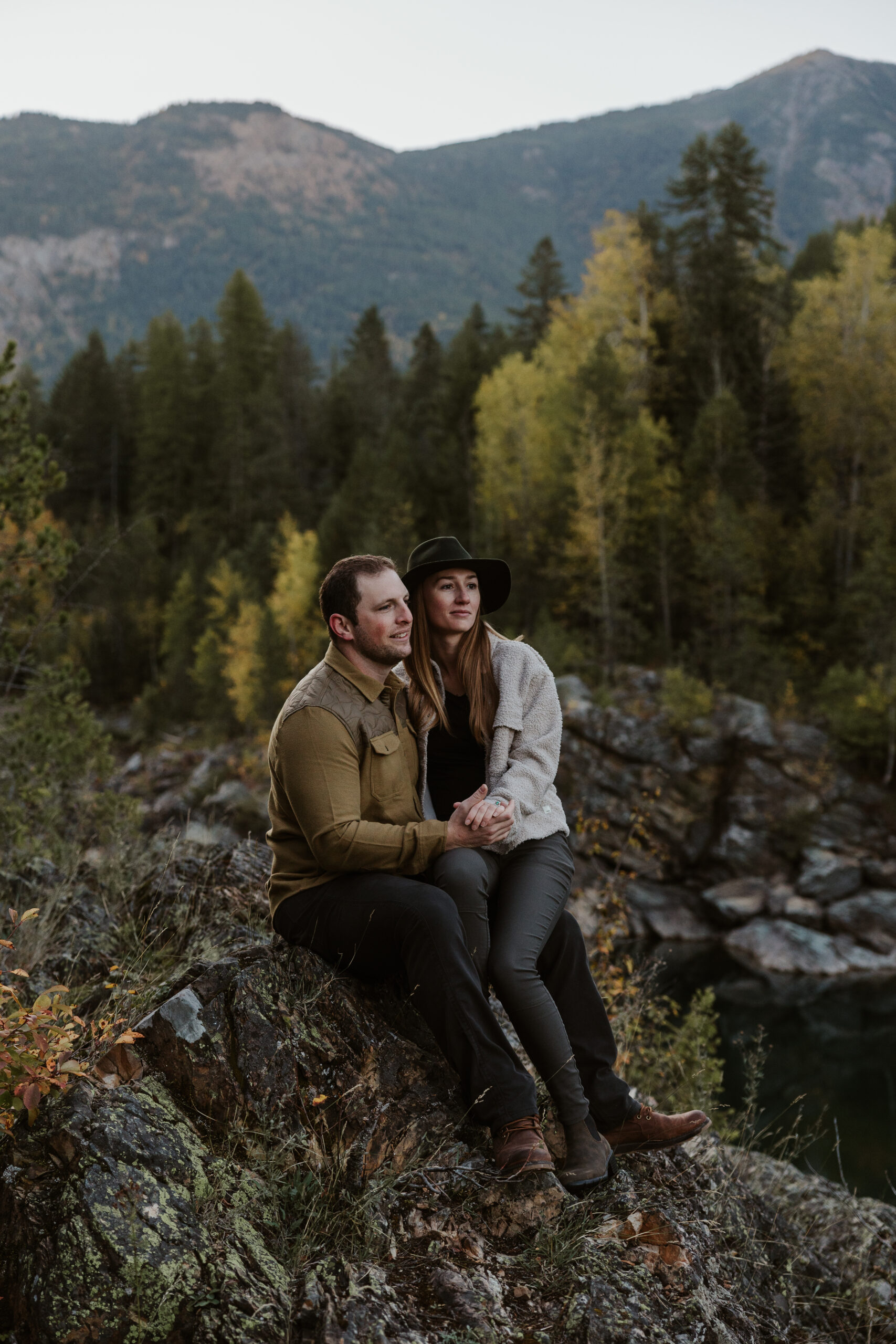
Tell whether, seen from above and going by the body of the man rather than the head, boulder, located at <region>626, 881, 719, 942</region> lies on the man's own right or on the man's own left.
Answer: on the man's own left

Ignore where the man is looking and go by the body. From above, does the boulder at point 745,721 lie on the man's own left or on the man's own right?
on the man's own left

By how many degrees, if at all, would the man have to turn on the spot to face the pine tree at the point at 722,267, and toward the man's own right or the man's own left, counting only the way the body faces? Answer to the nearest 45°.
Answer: approximately 135° to the man's own left

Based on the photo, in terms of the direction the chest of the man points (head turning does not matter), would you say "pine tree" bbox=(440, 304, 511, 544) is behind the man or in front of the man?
behind

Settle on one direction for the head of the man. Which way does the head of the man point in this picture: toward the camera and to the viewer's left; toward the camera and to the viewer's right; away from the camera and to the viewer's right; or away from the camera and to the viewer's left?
toward the camera and to the viewer's right

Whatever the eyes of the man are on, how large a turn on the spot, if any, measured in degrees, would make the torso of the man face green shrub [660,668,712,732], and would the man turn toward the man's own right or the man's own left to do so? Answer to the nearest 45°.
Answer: approximately 135° to the man's own left

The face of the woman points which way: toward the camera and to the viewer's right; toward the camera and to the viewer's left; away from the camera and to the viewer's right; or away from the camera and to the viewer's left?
toward the camera and to the viewer's right

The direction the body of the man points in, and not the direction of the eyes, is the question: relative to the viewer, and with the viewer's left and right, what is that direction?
facing the viewer and to the right of the viewer
